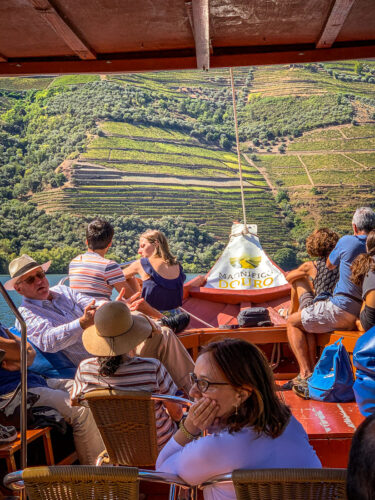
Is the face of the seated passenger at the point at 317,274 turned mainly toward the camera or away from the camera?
away from the camera

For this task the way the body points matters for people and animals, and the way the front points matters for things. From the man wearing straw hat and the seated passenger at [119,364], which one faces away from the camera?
the seated passenger

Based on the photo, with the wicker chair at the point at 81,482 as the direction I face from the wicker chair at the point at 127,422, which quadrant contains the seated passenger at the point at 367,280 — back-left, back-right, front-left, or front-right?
back-left

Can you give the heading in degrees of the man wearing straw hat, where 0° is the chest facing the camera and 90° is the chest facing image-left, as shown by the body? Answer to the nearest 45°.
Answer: approximately 315°

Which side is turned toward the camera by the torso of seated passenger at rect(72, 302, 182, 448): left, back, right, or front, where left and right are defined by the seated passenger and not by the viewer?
back

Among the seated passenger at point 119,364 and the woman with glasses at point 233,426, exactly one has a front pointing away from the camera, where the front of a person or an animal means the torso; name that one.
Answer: the seated passenger

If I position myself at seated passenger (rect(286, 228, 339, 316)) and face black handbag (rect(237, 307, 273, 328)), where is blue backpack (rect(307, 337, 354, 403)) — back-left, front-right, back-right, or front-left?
back-left
